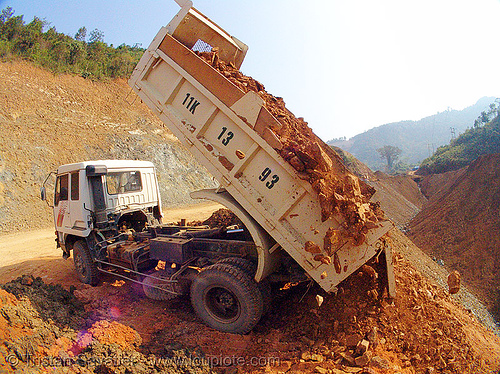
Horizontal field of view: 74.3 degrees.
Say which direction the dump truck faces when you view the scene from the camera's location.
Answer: facing away from the viewer and to the left of the viewer

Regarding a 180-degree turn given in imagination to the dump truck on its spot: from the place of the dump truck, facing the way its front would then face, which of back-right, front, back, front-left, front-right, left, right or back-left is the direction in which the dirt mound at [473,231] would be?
left
